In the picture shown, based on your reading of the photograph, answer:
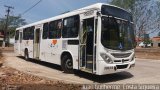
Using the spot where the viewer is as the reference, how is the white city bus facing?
facing the viewer and to the right of the viewer
